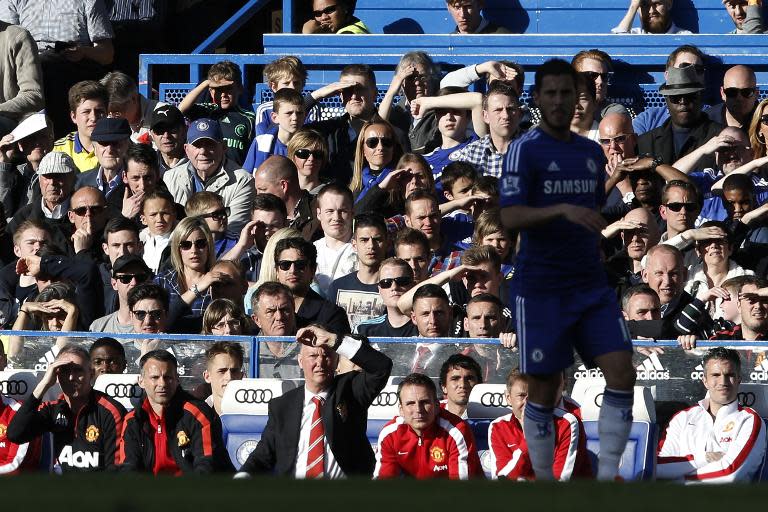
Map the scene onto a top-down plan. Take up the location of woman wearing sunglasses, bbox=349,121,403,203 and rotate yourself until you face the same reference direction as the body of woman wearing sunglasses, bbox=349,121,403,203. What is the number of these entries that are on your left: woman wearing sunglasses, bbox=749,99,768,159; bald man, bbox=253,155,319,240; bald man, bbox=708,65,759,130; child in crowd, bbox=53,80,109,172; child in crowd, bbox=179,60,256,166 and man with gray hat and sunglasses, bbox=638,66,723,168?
3

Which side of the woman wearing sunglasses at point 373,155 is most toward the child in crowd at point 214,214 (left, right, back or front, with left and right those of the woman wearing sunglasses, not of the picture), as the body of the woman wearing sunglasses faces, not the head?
right

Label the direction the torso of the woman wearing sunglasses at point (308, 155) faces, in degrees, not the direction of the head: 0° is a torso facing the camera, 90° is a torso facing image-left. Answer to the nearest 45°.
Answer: approximately 0°

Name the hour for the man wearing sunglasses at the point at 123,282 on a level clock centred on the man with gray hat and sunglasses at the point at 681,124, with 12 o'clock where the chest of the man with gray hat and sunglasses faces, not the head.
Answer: The man wearing sunglasses is roughly at 2 o'clock from the man with gray hat and sunglasses.

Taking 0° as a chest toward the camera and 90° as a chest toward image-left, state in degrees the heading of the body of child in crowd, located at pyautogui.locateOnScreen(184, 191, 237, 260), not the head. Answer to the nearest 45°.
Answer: approximately 315°

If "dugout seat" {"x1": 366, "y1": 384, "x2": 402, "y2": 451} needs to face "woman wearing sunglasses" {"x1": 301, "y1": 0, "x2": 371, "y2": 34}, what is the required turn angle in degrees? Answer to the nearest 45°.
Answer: approximately 180°

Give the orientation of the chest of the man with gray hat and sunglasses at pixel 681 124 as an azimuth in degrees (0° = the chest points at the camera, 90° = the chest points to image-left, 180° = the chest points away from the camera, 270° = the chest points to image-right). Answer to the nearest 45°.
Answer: approximately 0°

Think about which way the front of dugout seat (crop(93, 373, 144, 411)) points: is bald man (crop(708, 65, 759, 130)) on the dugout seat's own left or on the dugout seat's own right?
on the dugout seat's own left

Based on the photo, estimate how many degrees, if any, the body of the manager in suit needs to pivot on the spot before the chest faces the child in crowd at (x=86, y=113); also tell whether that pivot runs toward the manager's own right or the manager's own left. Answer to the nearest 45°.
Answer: approximately 135° to the manager's own right

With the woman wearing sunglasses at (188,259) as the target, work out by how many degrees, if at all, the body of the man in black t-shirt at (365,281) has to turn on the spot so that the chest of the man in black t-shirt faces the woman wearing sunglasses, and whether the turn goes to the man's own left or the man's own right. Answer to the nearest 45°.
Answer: approximately 90° to the man's own right
